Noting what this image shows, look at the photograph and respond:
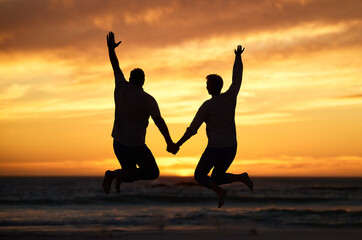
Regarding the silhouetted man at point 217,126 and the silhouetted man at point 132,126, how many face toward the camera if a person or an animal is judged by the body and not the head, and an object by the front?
0

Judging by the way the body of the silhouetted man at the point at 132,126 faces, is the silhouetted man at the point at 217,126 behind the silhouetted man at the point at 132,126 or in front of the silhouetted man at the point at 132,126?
in front

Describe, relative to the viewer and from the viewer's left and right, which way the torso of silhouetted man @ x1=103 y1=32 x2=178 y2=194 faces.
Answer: facing away from the viewer and to the right of the viewer

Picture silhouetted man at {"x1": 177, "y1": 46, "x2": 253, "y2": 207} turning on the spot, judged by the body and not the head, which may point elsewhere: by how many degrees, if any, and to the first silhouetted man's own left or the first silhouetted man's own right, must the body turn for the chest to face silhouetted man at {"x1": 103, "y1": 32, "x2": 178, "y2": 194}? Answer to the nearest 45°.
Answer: approximately 45° to the first silhouetted man's own left

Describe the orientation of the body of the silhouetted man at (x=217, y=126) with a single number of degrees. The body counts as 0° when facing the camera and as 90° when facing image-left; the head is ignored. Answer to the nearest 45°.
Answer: approximately 135°
